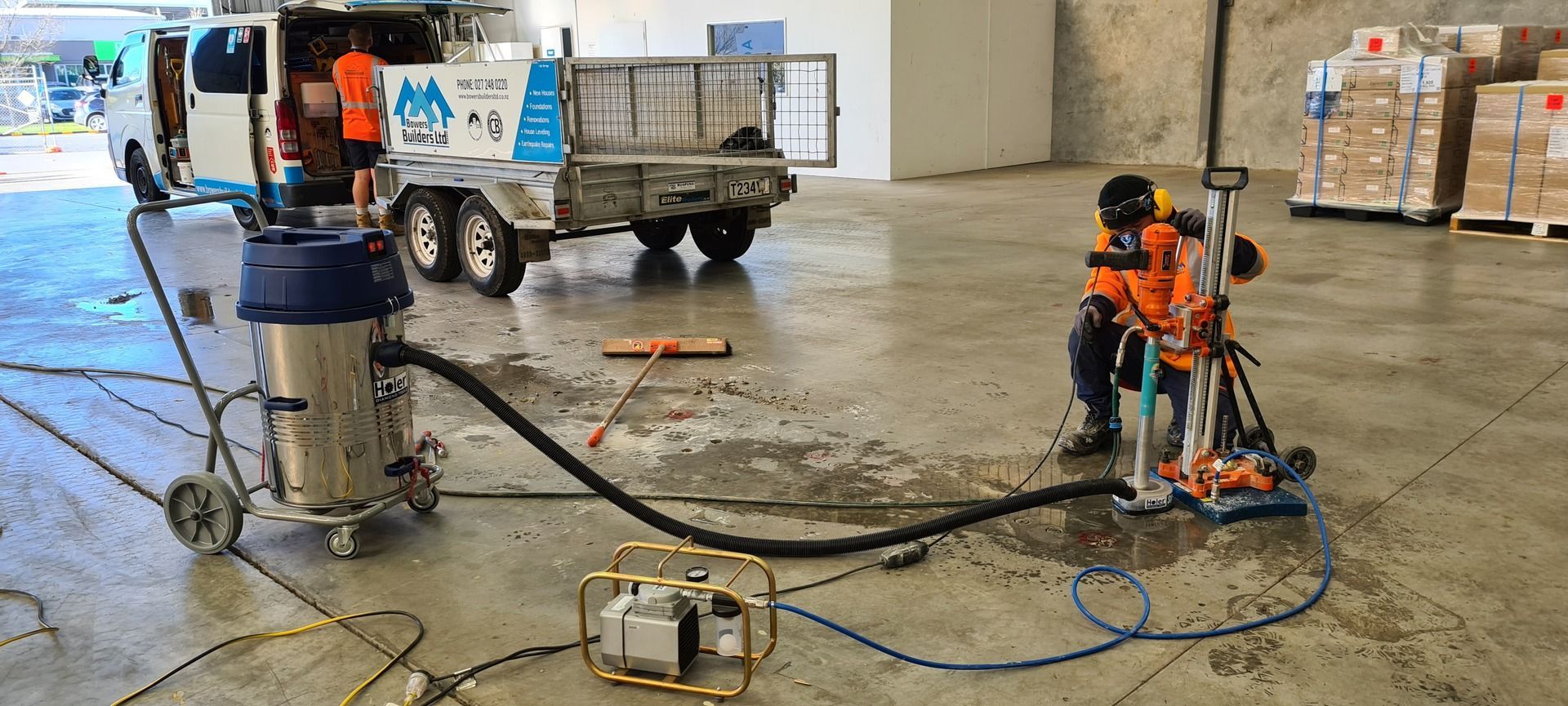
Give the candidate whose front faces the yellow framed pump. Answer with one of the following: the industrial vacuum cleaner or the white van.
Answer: the industrial vacuum cleaner

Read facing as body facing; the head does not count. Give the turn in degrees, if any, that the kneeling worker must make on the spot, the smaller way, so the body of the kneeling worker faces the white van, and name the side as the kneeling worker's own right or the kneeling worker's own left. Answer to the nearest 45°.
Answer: approximately 90° to the kneeling worker's own right

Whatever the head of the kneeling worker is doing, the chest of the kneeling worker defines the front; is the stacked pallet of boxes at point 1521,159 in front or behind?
behind

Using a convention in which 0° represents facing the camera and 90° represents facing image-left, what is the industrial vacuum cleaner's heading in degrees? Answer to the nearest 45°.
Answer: approximately 315°

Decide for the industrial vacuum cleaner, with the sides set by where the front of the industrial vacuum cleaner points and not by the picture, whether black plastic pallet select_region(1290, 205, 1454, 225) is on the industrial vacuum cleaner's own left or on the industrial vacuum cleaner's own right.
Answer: on the industrial vacuum cleaner's own left

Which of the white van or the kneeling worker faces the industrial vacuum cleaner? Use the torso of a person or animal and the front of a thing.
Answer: the kneeling worker

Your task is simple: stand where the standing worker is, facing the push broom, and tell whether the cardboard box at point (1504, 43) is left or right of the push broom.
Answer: left

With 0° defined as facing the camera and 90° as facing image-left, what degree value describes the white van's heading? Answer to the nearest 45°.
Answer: approximately 135°

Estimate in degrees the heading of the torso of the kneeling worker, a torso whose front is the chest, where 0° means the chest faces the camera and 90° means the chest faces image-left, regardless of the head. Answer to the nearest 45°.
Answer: approximately 45°

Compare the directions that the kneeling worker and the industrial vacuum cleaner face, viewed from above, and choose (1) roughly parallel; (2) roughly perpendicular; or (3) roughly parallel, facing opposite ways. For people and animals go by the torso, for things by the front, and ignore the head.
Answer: roughly perpendicular
